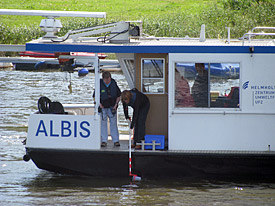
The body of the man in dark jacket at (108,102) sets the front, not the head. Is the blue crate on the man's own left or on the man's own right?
on the man's own left

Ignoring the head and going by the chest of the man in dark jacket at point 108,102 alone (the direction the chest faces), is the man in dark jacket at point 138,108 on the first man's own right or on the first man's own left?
on the first man's own left
